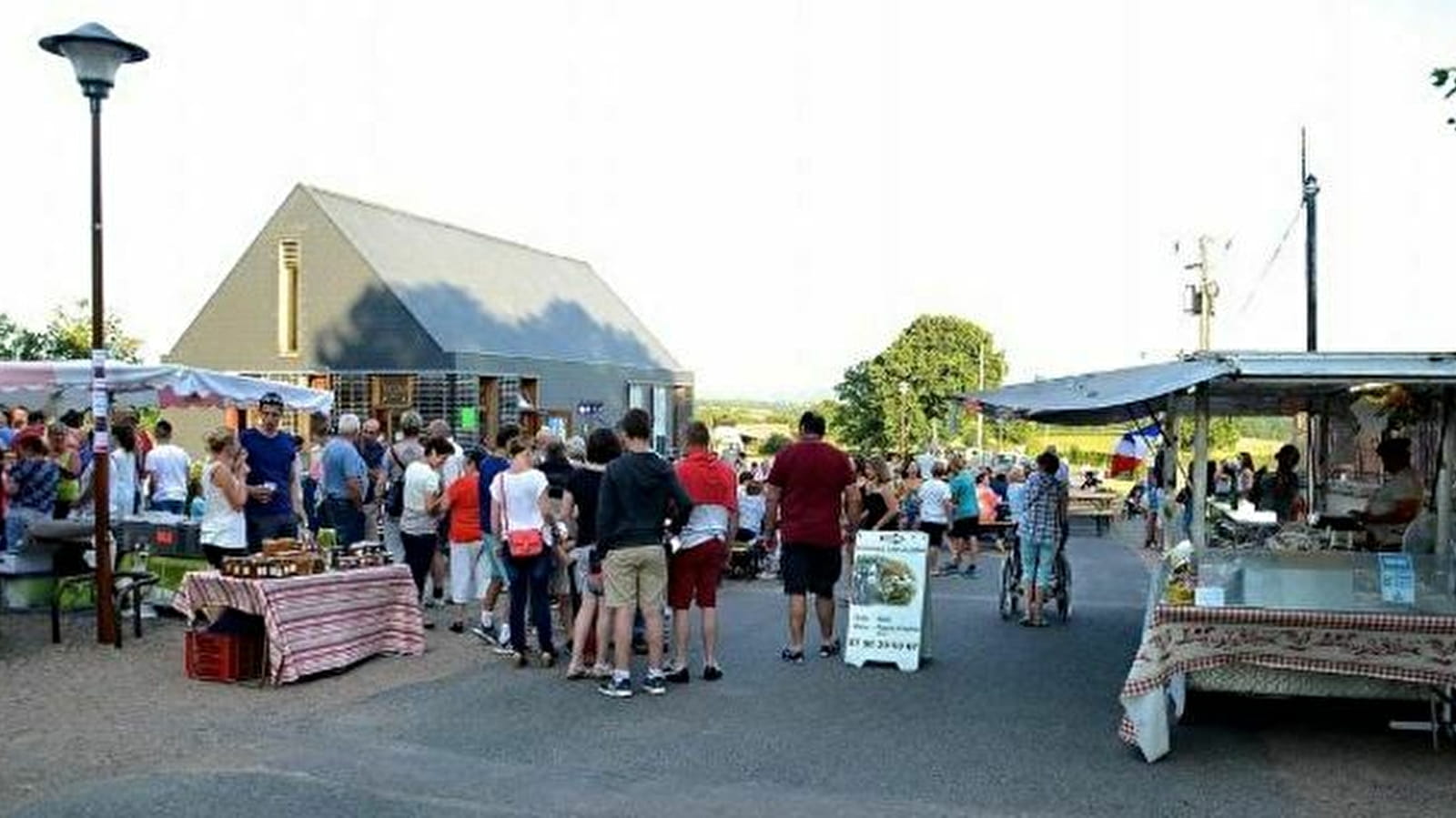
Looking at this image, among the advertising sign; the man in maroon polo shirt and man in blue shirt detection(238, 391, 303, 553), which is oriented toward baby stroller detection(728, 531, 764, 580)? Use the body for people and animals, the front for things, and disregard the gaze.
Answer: the man in maroon polo shirt

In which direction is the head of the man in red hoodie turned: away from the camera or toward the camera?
away from the camera

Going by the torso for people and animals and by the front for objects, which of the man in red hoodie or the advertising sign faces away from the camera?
the man in red hoodie

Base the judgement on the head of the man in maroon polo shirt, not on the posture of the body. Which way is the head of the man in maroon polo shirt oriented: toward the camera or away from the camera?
away from the camera

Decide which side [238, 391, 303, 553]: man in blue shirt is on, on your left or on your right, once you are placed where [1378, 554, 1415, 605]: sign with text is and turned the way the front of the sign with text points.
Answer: on your right

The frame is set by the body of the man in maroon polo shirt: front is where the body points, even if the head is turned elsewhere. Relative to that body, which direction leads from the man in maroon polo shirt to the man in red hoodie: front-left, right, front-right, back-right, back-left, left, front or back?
back-left

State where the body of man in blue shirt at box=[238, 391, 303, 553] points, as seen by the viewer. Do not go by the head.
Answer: toward the camera

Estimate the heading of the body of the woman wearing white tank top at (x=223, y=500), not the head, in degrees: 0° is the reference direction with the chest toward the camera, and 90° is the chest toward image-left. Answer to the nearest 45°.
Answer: approximately 270°

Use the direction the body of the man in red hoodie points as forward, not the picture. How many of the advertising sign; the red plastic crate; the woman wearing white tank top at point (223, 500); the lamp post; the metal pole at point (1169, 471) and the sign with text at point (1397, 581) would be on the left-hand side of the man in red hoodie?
3

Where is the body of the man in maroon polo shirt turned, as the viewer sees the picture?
away from the camera

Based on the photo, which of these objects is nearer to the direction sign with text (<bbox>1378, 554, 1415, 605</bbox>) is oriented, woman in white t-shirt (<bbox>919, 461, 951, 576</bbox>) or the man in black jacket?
the man in black jacket

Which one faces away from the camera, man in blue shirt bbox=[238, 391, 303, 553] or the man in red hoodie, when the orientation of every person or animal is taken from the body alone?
the man in red hoodie

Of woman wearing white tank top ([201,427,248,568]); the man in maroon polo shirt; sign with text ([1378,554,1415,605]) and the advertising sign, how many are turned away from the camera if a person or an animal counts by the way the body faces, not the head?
1
